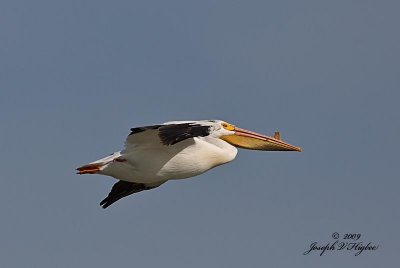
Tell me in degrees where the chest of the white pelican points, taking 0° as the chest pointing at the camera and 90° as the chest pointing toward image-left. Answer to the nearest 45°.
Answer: approximately 270°
